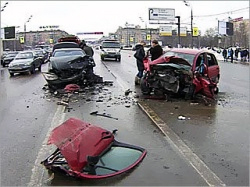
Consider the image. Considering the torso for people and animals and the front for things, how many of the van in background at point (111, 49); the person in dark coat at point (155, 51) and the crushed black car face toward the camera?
2

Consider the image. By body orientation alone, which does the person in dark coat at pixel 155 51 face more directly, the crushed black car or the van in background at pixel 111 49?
the crushed black car

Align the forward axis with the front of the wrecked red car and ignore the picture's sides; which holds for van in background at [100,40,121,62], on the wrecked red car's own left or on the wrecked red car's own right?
on the wrecked red car's own right

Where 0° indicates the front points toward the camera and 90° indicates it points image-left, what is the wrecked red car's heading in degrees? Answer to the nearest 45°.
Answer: approximately 45°

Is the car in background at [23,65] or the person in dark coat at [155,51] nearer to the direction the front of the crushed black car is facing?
the person in dark coat

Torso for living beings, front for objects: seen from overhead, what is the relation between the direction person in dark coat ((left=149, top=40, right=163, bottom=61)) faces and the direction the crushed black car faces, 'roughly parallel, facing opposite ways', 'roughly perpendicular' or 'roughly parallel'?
roughly perpendicular

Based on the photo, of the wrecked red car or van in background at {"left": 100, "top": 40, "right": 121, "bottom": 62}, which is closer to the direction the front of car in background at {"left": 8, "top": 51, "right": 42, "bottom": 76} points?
the wrecked red car
